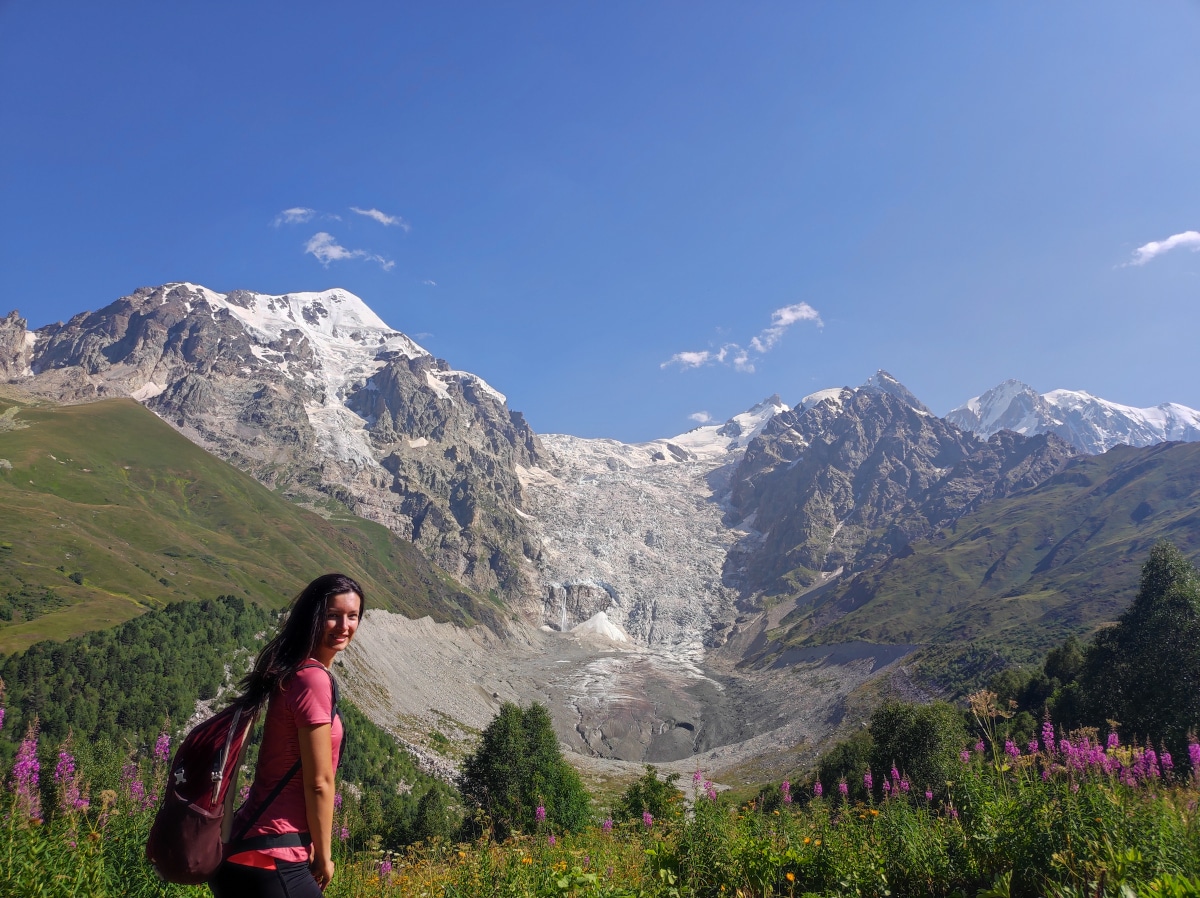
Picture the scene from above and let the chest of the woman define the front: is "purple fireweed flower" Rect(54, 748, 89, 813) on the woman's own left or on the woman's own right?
on the woman's own left

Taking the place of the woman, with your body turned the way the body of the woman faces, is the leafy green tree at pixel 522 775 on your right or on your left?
on your left

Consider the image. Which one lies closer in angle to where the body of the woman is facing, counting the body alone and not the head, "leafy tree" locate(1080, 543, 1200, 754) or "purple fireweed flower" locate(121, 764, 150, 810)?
the leafy tree

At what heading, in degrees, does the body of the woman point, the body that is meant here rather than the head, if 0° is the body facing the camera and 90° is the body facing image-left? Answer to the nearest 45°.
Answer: approximately 270°
